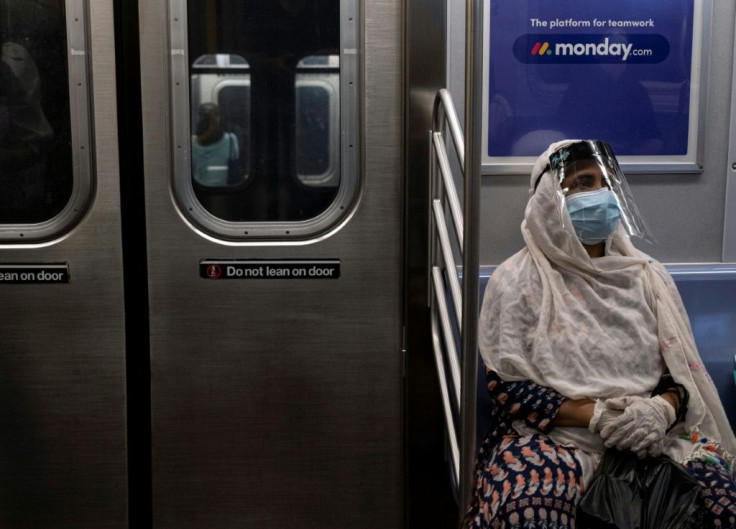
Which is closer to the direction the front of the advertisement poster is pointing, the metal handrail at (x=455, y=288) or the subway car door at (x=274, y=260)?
the metal handrail

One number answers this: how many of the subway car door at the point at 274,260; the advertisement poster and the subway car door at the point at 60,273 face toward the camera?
3

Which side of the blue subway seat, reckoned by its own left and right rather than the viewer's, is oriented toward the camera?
front

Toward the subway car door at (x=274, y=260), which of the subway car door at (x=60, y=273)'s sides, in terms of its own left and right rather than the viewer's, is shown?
left

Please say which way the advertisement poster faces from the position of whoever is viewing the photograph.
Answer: facing the viewer

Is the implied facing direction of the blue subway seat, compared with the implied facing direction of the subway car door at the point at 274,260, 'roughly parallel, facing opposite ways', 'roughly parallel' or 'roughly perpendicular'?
roughly parallel

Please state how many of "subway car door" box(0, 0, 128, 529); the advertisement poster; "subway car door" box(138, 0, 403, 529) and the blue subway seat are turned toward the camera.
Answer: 4

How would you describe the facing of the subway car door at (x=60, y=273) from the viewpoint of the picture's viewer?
facing the viewer

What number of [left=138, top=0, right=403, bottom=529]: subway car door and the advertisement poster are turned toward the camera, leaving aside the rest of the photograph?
2

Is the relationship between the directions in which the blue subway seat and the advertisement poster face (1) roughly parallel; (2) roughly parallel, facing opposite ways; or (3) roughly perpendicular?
roughly parallel
